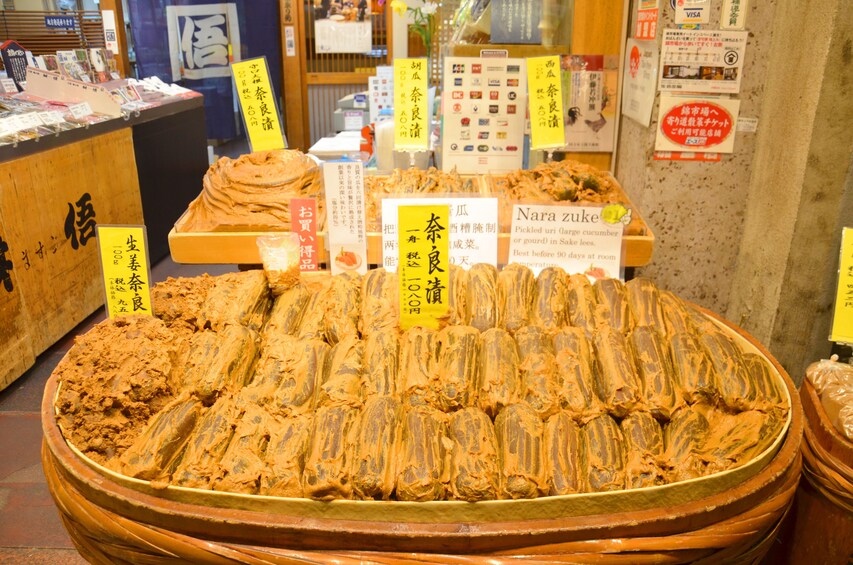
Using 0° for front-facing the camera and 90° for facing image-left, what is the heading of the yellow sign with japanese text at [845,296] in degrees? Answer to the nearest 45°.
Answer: approximately 0°

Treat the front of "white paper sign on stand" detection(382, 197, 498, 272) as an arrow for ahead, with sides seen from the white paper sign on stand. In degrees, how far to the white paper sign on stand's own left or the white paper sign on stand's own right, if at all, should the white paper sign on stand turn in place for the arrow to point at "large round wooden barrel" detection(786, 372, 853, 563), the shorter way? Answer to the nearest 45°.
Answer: approximately 45° to the white paper sign on stand's own left

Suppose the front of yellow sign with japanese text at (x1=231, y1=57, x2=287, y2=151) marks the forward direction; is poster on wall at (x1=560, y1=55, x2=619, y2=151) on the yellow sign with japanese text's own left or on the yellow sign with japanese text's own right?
on the yellow sign with japanese text's own left

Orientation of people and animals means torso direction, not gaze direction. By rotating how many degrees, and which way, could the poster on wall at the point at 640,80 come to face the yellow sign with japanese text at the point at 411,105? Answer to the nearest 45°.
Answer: approximately 45° to its right

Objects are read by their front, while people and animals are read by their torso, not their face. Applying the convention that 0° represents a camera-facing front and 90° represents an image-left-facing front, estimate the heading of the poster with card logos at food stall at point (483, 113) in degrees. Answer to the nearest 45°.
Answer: approximately 0°

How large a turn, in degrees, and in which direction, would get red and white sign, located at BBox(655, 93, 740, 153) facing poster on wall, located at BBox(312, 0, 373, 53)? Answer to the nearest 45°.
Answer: approximately 135° to its right

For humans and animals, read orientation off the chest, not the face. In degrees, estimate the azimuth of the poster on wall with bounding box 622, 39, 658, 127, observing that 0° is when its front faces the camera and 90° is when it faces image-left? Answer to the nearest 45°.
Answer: approximately 45°
